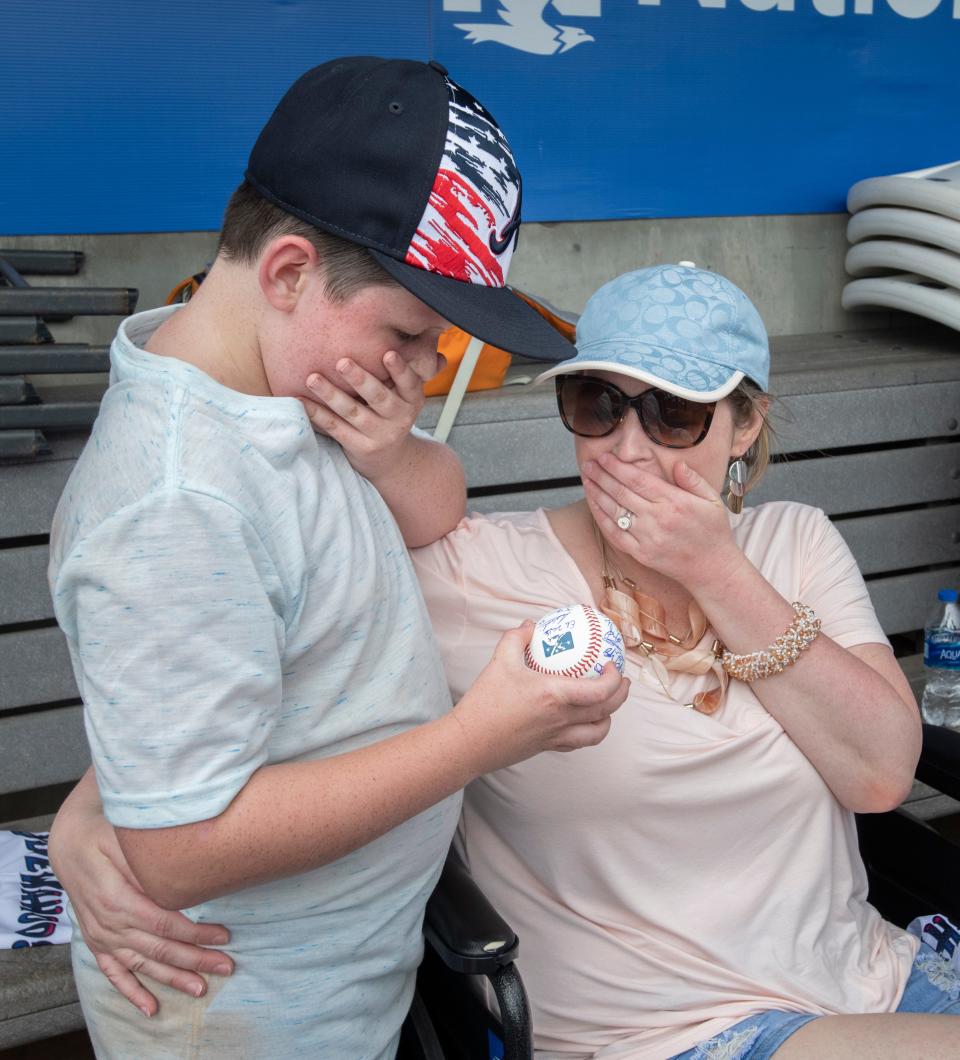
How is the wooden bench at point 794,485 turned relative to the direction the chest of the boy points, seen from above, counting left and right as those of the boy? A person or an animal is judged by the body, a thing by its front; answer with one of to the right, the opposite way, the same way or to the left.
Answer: to the right

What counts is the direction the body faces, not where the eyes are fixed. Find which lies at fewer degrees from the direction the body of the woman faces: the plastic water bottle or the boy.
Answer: the boy

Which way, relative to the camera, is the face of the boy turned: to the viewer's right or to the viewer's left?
to the viewer's right

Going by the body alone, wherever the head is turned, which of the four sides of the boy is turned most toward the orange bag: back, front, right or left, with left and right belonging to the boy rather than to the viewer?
left

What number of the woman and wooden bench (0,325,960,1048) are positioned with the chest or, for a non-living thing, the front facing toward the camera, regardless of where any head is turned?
2

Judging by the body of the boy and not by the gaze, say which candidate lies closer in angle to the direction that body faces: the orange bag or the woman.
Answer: the woman

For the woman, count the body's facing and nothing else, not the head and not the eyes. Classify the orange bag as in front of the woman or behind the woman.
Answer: behind

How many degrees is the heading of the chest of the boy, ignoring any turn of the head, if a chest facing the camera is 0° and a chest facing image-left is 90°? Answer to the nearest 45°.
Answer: approximately 270°

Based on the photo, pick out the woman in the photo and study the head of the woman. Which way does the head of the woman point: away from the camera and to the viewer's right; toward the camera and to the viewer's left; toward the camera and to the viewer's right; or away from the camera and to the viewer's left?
toward the camera and to the viewer's left

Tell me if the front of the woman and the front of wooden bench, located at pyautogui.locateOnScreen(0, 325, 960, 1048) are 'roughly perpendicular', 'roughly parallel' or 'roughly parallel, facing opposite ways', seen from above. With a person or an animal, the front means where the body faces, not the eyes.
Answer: roughly parallel

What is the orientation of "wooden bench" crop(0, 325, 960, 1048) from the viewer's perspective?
toward the camera

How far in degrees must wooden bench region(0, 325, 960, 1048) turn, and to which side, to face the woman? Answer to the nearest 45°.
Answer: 0° — it already faces them

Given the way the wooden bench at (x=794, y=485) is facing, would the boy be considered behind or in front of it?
in front

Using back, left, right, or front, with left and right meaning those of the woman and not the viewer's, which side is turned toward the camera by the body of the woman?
front
